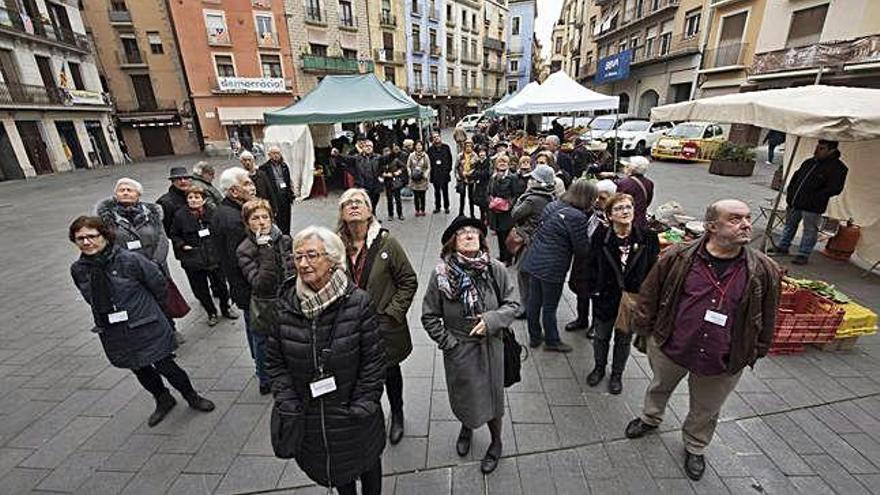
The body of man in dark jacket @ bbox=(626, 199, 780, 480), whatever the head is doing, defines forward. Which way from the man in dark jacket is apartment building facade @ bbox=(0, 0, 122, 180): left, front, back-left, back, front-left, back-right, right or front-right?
right

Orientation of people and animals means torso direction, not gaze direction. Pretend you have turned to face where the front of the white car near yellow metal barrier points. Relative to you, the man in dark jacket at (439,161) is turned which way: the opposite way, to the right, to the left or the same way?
to the left

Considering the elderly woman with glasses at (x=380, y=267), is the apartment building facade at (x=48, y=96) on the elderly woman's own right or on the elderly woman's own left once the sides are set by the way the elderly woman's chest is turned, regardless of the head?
on the elderly woman's own right

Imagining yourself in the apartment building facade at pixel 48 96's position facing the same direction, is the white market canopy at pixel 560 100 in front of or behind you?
in front

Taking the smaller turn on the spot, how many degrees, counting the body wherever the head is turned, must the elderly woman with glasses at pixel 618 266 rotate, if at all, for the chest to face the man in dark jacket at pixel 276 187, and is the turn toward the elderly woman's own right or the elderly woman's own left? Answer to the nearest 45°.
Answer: approximately 90° to the elderly woman's own right

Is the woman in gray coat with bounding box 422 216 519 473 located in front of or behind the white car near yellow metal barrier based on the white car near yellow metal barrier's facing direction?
in front

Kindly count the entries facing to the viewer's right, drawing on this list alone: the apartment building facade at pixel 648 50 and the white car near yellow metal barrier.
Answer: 0

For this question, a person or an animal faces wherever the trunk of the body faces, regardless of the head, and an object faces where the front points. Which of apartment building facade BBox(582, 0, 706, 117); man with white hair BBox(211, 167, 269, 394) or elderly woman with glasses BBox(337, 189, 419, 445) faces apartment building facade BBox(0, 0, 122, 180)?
apartment building facade BBox(582, 0, 706, 117)

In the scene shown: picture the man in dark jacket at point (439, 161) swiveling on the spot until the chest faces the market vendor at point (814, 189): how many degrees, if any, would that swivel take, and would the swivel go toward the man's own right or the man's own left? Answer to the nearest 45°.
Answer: approximately 45° to the man's own left

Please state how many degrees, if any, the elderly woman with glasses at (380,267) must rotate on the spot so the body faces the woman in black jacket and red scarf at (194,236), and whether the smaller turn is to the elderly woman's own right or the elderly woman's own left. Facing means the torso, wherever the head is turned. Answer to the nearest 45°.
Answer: approximately 90° to the elderly woman's own right
